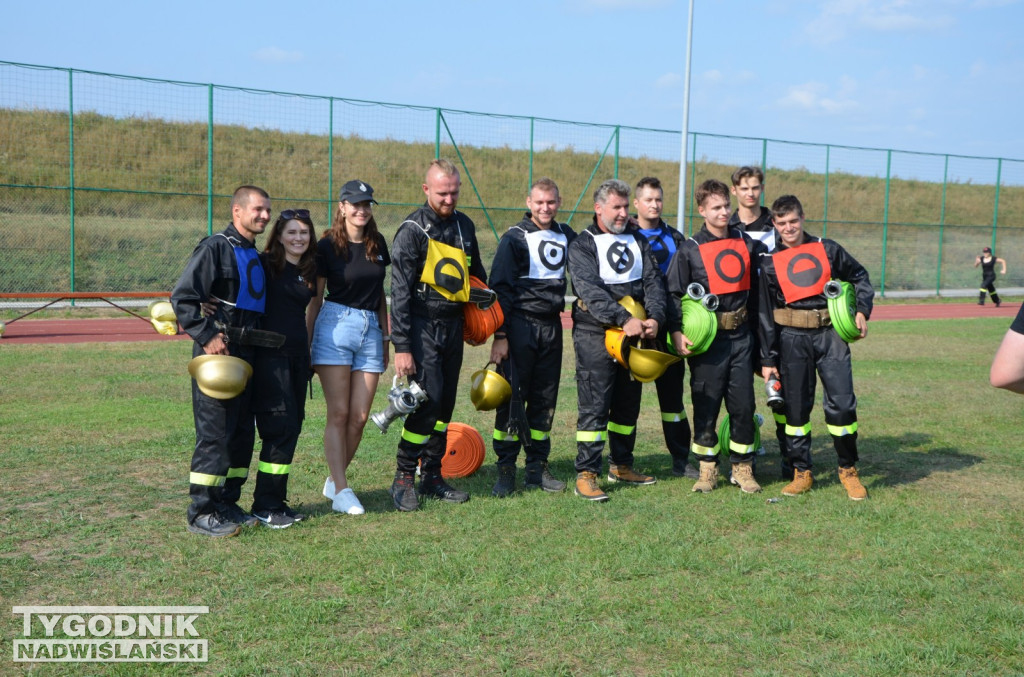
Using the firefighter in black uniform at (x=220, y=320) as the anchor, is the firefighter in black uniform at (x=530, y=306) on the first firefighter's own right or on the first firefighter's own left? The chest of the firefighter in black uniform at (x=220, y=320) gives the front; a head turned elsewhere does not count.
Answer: on the first firefighter's own left

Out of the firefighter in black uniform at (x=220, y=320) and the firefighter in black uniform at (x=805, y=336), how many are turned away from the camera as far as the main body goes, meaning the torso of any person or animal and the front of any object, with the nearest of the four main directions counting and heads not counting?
0

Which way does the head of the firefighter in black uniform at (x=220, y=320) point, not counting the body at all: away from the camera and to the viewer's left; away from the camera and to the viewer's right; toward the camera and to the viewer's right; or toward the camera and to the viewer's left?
toward the camera and to the viewer's right

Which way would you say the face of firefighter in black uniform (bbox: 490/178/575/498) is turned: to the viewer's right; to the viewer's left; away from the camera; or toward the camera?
toward the camera

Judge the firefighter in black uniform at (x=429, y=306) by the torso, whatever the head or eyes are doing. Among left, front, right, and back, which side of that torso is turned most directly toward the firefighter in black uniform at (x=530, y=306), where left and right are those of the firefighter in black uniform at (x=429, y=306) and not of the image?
left

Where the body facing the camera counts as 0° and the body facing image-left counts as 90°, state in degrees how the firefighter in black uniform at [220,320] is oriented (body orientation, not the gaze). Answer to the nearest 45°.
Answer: approximately 315°

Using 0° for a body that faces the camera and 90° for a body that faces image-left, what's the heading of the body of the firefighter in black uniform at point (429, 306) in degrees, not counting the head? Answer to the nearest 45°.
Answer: approximately 315°

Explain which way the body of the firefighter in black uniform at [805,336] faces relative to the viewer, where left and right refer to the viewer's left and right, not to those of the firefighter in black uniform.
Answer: facing the viewer

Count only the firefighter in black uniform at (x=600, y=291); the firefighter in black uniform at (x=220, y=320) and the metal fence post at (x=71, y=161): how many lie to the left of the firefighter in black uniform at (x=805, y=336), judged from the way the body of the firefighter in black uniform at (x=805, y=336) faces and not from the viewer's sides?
0

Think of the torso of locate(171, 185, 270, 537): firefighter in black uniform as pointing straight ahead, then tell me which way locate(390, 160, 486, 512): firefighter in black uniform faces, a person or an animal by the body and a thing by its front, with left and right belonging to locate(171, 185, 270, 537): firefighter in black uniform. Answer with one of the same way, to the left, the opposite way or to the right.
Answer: the same way

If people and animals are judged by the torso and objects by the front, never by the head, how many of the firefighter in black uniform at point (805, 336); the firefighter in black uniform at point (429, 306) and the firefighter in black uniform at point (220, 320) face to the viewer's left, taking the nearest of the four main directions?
0
